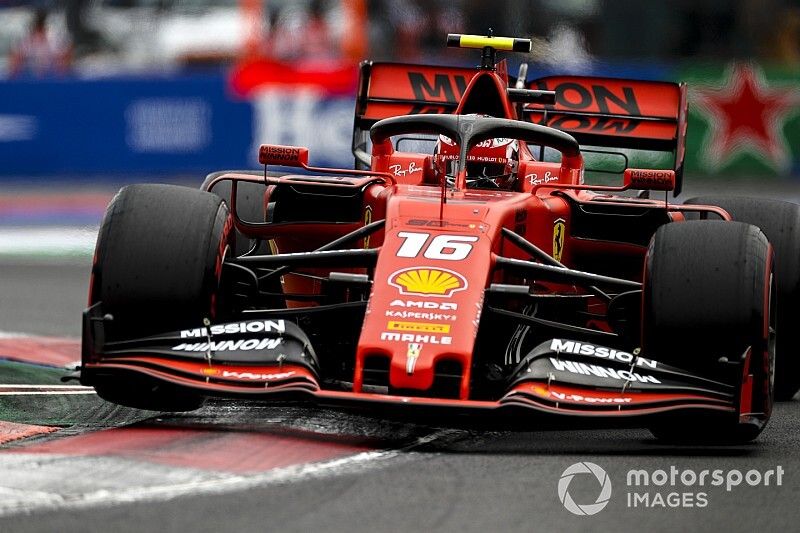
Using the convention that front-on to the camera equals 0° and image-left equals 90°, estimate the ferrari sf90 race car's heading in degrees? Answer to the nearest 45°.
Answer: approximately 0°
